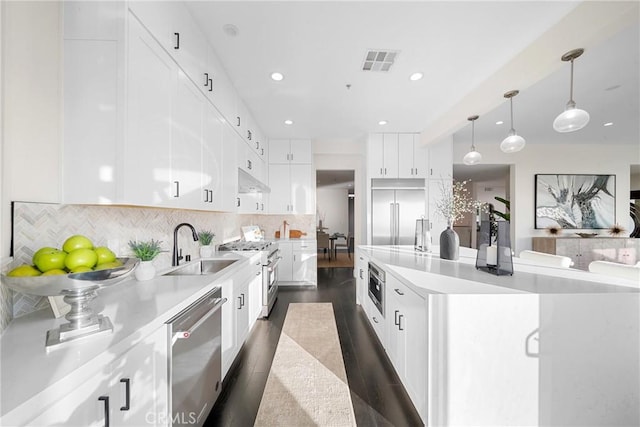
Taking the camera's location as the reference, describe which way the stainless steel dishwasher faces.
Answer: facing the viewer and to the right of the viewer

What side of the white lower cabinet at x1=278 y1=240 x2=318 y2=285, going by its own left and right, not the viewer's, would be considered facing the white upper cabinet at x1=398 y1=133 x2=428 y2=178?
left

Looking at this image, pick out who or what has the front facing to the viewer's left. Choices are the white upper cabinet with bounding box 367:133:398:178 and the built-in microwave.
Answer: the built-in microwave

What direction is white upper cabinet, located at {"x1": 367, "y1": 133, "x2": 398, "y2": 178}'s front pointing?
toward the camera

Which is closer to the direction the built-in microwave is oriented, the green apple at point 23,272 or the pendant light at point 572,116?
the green apple

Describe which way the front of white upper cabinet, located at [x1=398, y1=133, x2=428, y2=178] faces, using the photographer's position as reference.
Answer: facing the viewer

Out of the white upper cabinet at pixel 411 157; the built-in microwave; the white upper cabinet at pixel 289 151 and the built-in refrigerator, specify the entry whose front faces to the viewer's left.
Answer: the built-in microwave

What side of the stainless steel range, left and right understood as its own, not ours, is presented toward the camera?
right

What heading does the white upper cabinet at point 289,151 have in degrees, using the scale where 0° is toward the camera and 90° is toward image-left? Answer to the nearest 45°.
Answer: approximately 0°

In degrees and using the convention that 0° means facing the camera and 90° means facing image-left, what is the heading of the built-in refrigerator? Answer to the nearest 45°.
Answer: approximately 0°

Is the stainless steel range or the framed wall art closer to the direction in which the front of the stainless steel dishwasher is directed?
the framed wall art

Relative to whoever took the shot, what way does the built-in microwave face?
facing to the left of the viewer

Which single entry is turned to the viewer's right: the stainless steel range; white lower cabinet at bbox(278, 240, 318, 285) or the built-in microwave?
the stainless steel range

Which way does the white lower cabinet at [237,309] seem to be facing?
to the viewer's right

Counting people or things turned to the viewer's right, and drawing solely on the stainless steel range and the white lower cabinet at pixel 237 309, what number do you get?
2
